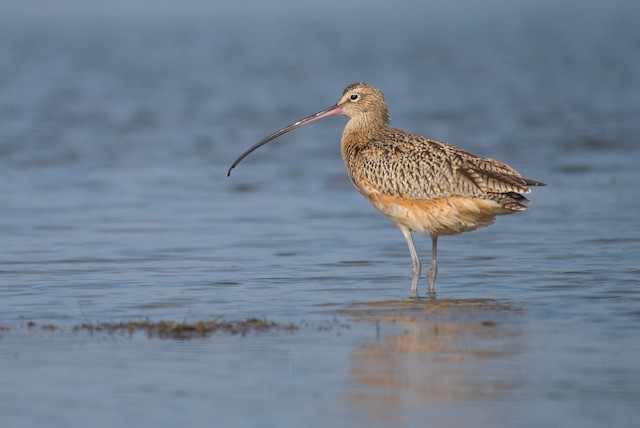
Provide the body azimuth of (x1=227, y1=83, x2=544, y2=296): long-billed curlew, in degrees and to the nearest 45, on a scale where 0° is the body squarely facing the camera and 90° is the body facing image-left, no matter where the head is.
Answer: approximately 90°

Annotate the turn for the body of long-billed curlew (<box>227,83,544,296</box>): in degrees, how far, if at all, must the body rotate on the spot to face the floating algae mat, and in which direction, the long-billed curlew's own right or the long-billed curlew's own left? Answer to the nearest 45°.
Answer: approximately 45° to the long-billed curlew's own left
